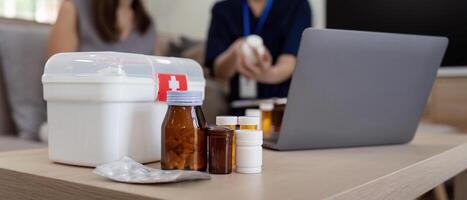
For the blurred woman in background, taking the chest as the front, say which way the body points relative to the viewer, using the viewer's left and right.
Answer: facing the viewer and to the right of the viewer

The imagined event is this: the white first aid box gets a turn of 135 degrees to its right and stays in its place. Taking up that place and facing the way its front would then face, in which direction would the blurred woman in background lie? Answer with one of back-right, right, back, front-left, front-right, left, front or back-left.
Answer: right

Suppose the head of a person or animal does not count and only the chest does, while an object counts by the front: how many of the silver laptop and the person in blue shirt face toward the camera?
1

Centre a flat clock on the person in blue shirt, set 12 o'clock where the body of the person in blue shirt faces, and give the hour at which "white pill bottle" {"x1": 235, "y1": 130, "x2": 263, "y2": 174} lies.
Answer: The white pill bottle is roughly at 12 o'clock from the person in blue shirt.

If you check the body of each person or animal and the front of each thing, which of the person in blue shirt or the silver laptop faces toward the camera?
the person in blue shirt

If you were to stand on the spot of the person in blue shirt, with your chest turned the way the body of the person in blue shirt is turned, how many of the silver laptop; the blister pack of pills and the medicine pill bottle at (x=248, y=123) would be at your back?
0

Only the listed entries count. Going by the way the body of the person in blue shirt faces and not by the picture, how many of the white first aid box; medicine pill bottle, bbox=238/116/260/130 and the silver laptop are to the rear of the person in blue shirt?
0

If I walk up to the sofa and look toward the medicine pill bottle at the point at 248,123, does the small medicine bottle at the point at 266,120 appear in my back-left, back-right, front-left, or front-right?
front-left

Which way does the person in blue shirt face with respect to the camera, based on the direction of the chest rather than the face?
toward the camera

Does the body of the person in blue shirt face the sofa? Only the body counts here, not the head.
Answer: no

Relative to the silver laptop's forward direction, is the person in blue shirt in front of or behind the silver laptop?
in front

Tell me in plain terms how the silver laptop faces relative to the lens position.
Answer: facing away from the viewer and to the left of the viewer
